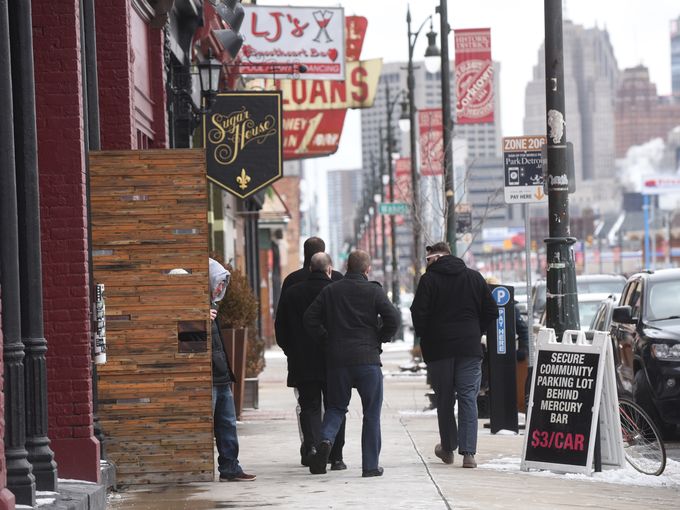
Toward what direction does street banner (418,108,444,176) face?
toward the camera

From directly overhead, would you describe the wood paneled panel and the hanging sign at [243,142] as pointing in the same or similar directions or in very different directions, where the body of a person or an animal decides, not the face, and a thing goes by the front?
same or similar directions

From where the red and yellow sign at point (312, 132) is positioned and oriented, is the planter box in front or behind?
in front

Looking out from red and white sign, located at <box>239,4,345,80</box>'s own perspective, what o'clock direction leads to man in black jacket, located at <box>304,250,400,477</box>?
The man in black jacket is roughly at 12 o'clock from the red and white sign.

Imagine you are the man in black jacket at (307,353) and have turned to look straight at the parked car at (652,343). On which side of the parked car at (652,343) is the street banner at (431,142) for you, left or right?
left

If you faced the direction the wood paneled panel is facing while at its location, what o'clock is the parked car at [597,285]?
The parked car is roughly at 7 o'clock from the wood paneled panel.

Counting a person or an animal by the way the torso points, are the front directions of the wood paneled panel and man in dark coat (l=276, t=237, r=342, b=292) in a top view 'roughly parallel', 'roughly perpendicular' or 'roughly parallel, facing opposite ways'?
roughly parallel, facing opposite ways

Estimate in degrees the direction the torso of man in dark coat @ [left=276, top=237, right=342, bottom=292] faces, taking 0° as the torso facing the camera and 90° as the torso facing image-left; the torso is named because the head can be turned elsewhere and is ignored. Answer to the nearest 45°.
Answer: approximately 180°

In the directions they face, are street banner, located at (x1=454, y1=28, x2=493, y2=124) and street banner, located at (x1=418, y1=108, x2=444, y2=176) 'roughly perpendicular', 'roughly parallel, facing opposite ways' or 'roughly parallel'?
roughly parallel

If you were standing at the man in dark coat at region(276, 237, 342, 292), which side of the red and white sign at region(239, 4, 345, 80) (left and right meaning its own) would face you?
front

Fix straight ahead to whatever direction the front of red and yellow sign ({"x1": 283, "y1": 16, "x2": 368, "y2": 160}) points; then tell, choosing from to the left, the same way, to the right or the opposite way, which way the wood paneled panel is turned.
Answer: the same way

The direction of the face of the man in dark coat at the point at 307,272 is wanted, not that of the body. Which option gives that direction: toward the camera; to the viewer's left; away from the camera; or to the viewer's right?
away from the camera

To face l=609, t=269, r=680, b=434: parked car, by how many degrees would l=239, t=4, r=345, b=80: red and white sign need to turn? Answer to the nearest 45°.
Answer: approximately 45° to its left

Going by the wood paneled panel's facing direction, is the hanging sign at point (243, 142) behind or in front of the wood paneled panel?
behind

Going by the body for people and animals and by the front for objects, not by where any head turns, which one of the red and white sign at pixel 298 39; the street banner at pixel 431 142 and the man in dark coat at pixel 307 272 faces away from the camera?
the man in dark coat

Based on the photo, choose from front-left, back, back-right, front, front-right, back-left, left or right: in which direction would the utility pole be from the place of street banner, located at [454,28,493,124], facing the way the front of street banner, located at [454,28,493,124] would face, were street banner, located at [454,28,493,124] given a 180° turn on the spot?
back

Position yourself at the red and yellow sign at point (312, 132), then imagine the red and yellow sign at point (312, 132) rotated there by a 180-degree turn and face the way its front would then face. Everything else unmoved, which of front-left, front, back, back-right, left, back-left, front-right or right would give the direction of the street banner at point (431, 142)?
front-right

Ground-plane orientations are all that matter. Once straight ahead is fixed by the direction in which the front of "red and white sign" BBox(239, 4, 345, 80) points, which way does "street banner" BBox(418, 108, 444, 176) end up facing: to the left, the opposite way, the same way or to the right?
the same way
